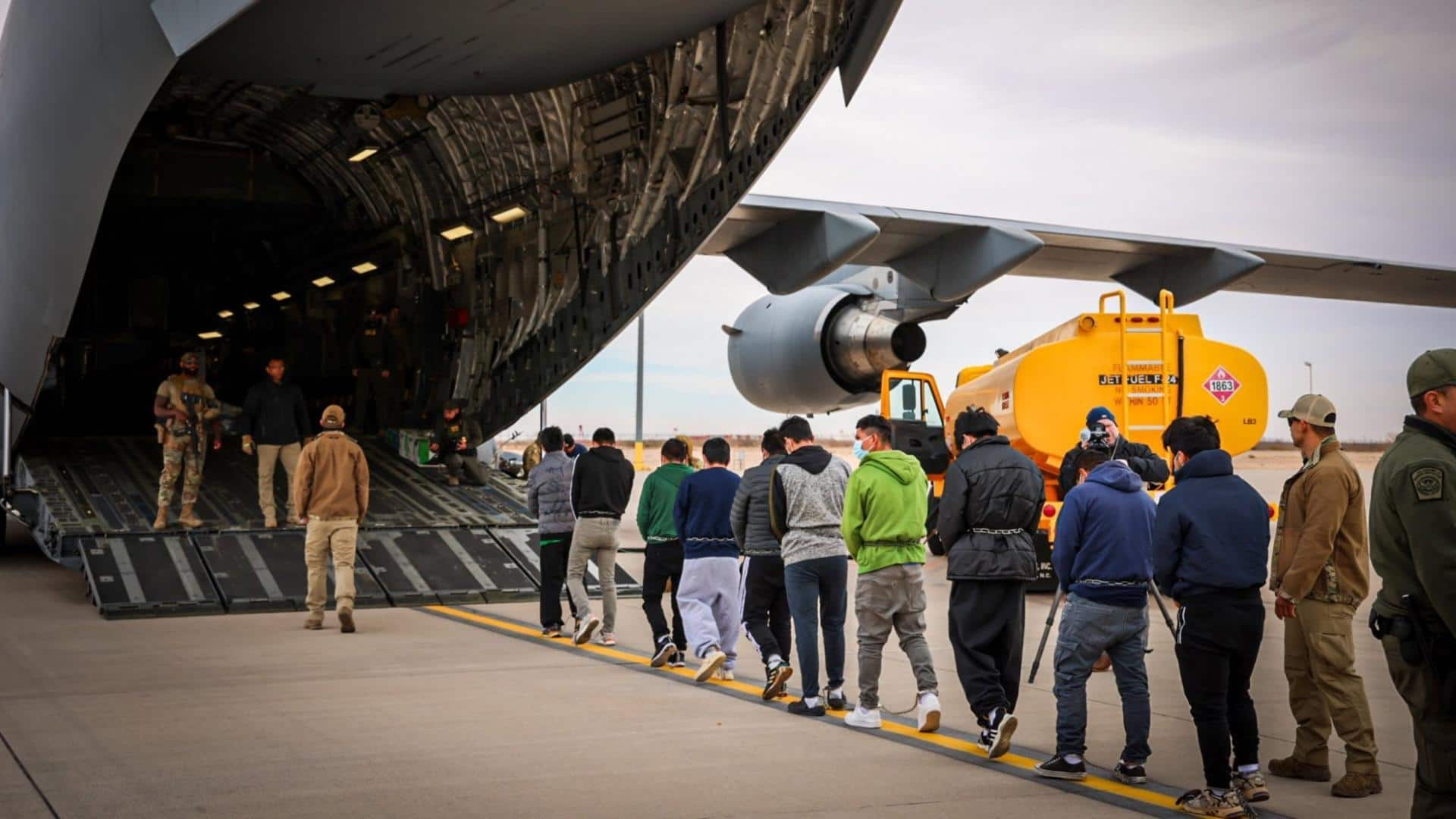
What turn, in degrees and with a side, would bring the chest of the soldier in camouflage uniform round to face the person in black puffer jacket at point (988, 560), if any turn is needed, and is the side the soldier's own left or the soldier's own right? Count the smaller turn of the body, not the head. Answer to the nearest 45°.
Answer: approximately 45° to the soldier's own left

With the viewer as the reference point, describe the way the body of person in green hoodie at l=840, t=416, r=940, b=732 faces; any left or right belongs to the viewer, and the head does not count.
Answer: facing away from the viewer and to the left of the viewer

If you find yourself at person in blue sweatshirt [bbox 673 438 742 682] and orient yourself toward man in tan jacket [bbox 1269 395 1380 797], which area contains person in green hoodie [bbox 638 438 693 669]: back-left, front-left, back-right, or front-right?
back-left

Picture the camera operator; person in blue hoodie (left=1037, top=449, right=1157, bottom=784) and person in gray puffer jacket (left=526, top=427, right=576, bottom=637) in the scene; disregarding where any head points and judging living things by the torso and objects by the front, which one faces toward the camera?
the camera operator

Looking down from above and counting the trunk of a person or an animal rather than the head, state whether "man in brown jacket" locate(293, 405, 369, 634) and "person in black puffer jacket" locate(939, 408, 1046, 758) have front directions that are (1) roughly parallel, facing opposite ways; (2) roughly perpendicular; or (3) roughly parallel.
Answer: roughly parallel

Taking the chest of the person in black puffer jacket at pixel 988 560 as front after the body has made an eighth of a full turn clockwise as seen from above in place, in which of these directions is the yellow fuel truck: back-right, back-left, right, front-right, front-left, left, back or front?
front

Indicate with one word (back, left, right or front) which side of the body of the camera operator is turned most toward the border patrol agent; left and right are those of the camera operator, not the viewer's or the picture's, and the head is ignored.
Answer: front

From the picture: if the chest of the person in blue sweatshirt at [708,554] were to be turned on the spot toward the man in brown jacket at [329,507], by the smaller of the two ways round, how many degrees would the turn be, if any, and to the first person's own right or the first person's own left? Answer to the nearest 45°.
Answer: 0° — they already face them

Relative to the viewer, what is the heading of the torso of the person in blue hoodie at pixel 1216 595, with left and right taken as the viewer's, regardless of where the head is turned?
facing away from the viewer and to the left of the viewer

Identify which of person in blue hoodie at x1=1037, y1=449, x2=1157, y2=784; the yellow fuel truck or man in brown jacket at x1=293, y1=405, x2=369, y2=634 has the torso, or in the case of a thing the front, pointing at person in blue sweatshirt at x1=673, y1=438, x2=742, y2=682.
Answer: person in blue hoodie at x1=1037, y1=449, x2=1157, y2=784

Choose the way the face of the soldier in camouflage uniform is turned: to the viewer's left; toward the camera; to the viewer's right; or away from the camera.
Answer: toward the camera

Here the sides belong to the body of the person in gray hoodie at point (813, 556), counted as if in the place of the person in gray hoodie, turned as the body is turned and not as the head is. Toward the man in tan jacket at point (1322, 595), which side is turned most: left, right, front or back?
back

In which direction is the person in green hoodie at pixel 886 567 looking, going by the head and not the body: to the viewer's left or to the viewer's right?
to the viewer's left

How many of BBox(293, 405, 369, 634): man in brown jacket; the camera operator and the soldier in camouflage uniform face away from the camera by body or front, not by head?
1

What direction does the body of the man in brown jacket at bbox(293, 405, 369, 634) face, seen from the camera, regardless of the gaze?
away from the camera

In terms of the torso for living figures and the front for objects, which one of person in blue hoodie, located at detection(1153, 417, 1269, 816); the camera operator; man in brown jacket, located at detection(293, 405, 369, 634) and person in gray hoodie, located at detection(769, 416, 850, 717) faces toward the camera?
the camera operator

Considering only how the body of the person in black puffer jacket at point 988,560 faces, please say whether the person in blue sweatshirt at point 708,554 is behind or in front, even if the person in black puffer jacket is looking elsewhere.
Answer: in front

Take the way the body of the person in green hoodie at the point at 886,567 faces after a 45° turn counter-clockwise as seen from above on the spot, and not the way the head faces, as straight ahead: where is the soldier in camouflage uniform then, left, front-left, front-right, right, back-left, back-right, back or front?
front-right

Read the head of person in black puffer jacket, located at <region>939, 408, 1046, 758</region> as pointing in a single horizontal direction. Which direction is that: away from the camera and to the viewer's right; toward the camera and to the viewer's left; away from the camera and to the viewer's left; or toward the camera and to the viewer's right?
away from the camera and to the viewer's left

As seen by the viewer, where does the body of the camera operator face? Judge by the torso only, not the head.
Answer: toward the camera

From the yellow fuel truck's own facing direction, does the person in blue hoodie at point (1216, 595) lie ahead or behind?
behind

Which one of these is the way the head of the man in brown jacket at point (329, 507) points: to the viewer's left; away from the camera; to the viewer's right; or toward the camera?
away from the camera
